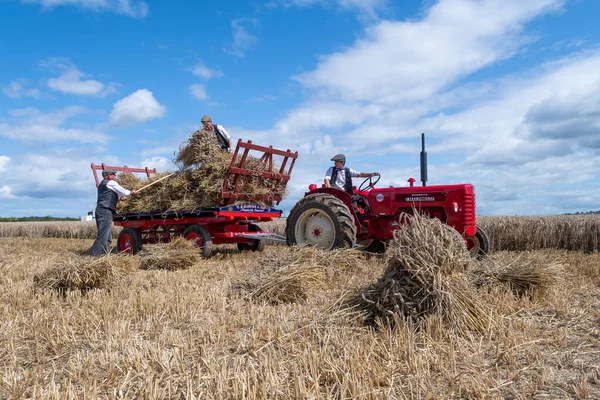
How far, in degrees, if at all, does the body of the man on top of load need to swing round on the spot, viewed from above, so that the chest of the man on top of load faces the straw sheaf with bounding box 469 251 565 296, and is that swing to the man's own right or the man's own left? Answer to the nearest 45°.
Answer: approximately 90° to the man's own left

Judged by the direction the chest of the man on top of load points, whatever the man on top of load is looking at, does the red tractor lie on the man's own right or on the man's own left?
on the man's own left

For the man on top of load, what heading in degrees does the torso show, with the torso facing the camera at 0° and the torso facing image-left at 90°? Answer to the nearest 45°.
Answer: approximately 45°

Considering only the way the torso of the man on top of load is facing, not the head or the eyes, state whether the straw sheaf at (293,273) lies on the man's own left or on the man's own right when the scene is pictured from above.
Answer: on the man's own left

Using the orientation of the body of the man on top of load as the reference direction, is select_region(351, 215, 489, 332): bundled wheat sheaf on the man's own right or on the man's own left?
on the man's own left

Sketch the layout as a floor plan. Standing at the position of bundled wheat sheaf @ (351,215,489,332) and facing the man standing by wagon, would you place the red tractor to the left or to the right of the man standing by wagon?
right
